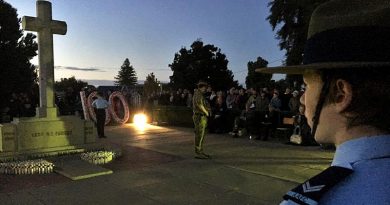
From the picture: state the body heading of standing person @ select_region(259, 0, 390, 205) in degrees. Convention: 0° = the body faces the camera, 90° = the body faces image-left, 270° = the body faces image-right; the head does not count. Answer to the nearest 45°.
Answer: approximately 135°

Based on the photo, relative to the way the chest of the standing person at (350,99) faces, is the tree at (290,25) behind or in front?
in front

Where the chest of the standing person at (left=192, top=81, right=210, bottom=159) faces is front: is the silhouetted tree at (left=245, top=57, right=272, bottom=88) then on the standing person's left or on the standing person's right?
on the standing person's left

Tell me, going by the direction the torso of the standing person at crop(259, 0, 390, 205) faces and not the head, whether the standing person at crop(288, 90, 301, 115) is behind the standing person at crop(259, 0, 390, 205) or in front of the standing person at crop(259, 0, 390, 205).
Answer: in front

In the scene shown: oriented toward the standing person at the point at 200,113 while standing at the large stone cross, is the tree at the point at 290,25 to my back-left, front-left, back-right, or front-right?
front-left

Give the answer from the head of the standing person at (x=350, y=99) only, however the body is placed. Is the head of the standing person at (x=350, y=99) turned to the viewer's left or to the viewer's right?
to the viewer's left

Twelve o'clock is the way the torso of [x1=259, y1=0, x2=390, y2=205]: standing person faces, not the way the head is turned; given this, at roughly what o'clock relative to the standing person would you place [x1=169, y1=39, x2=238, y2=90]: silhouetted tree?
The silhouetted tree is roughly at 1 o'clock from the standing person.

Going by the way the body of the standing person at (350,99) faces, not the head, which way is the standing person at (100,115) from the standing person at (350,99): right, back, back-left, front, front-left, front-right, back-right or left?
front

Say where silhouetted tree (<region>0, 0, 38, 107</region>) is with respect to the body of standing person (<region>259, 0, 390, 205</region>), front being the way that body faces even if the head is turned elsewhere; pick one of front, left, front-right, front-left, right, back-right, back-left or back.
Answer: front

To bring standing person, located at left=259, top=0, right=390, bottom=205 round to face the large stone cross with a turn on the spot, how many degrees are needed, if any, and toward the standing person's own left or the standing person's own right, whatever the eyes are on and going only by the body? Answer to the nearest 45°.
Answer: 0° — they already face it

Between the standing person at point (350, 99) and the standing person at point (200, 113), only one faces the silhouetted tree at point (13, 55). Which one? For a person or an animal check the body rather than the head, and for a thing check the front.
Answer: the standing person at point (350, 99)
